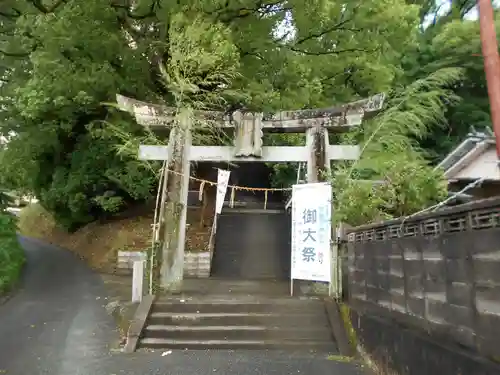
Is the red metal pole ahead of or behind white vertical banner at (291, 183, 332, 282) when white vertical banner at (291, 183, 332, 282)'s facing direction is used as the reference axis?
ahead

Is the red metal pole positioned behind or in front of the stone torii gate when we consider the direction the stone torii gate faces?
in front

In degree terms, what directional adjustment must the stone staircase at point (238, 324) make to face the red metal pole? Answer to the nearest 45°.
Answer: approximately 45° to its left

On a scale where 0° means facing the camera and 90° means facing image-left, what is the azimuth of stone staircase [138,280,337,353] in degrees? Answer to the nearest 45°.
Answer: approximately 0°

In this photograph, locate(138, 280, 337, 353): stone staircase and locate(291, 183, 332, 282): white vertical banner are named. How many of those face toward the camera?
2
